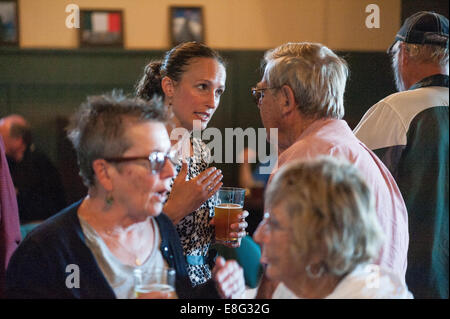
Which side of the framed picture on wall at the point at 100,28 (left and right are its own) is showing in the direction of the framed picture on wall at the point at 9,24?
right

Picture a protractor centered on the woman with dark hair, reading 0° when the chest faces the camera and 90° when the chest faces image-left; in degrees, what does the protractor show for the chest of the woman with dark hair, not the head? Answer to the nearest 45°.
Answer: approximately 315°

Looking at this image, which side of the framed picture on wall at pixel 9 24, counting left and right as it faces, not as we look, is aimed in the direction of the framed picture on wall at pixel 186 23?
left

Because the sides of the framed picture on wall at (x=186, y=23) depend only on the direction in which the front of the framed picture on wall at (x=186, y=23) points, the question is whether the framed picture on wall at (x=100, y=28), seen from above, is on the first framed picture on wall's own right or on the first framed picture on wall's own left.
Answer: on the first framed picture on wall's own right

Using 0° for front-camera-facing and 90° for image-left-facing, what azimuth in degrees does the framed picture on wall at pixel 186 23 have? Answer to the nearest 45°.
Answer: approximately 0°

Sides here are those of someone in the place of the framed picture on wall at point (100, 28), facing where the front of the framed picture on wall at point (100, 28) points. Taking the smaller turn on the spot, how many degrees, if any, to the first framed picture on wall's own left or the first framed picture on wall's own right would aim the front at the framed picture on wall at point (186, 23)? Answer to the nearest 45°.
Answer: approximately 90° to the first framed picture on wall's own left

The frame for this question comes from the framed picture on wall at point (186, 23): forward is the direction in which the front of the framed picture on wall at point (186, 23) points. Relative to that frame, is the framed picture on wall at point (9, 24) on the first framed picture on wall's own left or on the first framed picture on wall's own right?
on the first framed picture on wall's own right
